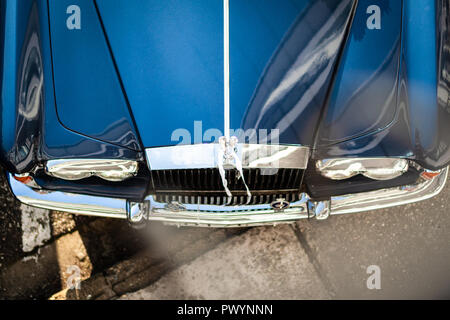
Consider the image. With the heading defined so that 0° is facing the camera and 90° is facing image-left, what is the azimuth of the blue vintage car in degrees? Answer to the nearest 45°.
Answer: approximately 0°
